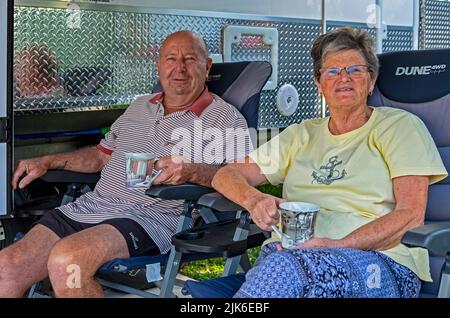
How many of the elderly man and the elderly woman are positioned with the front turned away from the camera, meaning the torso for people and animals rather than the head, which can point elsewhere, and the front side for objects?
0

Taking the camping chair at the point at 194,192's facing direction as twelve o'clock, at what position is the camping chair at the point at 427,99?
the camping chair at the point at 427,99 is roughly at 8 o'clock from the camping chair at the point at 194,192.

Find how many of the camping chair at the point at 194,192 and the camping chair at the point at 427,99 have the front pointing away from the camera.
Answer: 0

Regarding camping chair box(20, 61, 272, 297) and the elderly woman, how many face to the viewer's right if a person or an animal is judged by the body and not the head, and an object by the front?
0

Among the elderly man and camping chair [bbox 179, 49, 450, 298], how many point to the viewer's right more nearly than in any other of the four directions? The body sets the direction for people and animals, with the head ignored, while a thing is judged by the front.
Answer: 0

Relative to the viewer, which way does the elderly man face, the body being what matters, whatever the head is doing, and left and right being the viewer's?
facing the viewer and to the left of the viewer
